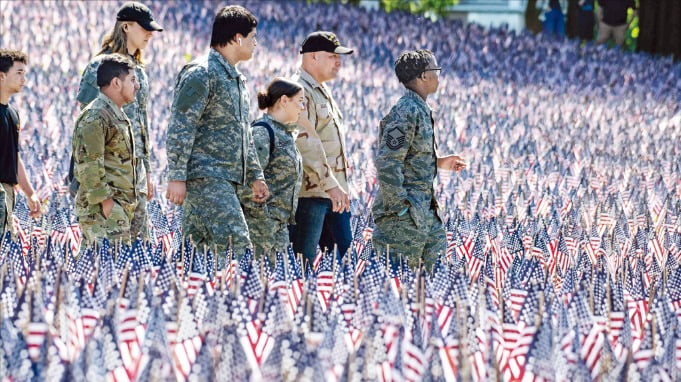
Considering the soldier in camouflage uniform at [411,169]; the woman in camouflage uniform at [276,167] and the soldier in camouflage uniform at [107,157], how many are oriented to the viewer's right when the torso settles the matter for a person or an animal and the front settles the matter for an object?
3

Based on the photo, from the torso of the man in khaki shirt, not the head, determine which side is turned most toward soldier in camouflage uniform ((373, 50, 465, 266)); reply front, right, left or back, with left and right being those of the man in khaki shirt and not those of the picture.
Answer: front

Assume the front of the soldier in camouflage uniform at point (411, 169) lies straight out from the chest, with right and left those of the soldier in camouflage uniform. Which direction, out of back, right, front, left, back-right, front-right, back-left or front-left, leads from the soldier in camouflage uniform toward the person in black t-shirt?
back

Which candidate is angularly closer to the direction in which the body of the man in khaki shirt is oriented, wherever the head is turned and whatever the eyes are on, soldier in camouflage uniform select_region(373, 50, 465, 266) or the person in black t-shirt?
the soldier in camouflage uniform

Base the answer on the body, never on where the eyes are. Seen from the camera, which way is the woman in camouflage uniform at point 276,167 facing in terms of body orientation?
to the viewer's right

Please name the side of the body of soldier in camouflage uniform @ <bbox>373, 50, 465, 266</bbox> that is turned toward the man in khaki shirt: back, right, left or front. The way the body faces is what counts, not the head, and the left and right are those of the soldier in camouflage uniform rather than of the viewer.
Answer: back

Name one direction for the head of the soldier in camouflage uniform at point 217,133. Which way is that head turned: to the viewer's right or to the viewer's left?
to the viewer's right

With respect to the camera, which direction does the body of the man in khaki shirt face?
to the viewer's right

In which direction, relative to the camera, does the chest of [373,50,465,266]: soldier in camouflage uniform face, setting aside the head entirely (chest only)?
to the viewer's right

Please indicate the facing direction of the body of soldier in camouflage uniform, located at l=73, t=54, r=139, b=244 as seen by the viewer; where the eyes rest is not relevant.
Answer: to the viewer's right

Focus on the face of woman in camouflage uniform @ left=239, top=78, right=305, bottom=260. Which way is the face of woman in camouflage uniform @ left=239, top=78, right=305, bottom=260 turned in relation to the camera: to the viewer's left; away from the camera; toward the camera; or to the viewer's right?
to the viewer's right
